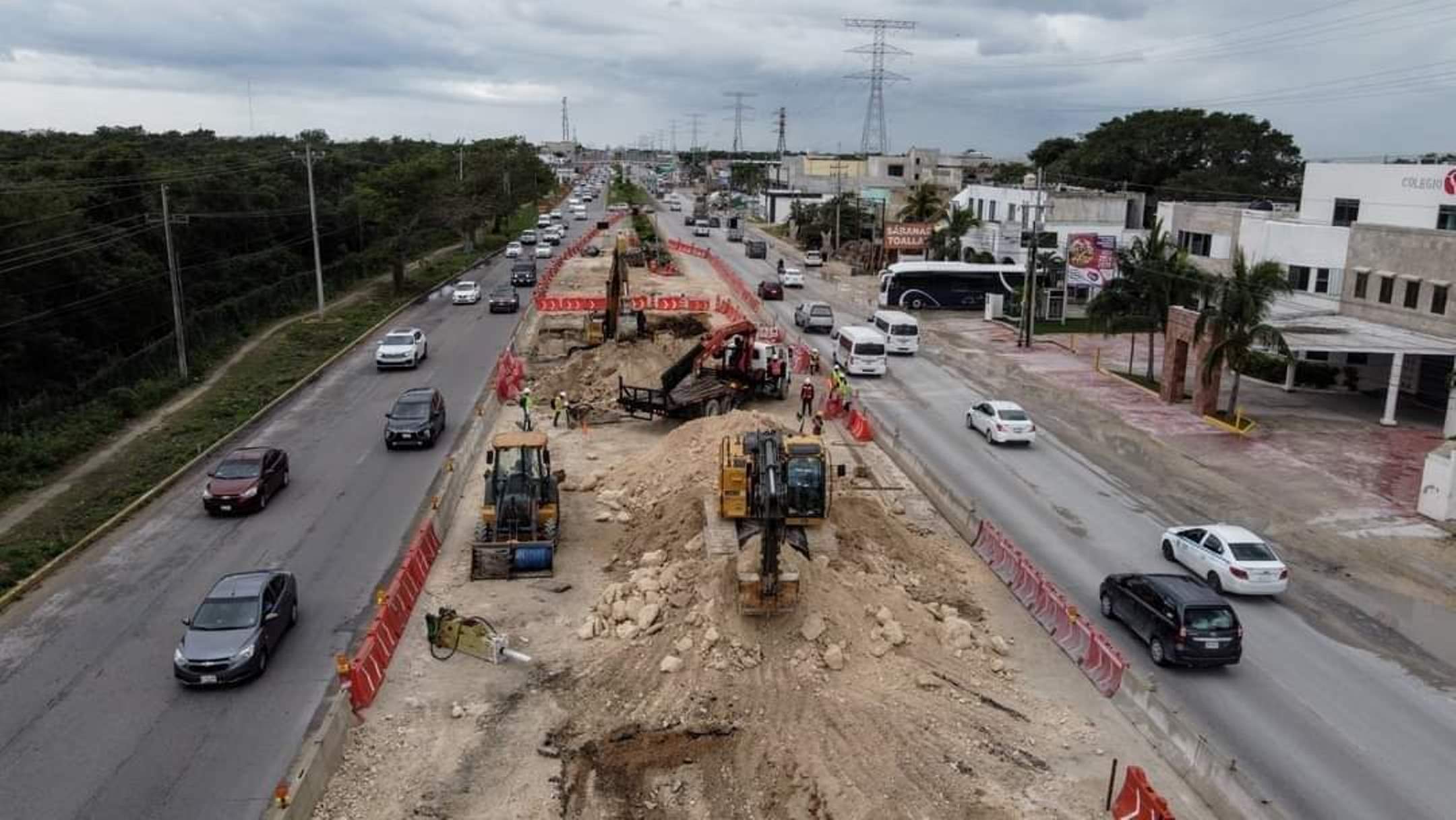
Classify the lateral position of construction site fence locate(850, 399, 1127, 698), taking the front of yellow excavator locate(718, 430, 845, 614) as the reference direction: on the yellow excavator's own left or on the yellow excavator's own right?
on the yellow excavator's own left

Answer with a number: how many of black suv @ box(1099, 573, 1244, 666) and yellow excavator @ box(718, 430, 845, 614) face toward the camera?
1

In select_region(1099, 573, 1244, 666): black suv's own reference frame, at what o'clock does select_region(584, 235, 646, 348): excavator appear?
The excavator is roughly at 12 o'clock from the black suv.

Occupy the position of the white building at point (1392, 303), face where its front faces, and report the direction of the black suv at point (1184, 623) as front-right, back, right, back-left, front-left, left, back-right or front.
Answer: front-left

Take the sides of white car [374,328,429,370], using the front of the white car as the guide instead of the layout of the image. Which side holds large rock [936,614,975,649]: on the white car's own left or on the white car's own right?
on the white car's own left

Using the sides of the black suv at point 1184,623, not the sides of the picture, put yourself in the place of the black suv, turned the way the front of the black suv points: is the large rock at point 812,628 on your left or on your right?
on your left

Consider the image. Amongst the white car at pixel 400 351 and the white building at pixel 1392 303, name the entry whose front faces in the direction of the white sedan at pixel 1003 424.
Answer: the white building

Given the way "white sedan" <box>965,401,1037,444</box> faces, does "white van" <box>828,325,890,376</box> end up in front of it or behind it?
in front

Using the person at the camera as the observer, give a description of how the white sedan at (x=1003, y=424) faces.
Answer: facing away from the viewer and to the left of the viewer

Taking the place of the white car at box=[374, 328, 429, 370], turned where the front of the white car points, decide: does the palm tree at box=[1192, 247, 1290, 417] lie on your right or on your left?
on your left

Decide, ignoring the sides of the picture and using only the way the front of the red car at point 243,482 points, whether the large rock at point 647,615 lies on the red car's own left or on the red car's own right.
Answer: on the red car's own left

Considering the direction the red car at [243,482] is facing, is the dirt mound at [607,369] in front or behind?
behind

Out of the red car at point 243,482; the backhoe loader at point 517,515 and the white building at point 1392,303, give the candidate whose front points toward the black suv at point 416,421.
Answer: the white building

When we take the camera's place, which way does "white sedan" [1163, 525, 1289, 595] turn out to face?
facing away from the viewer and to the left of the viewer

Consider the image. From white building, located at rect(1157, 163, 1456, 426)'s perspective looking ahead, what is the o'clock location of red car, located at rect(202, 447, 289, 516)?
The red car is roughly at 12 o'clock from the white building.
